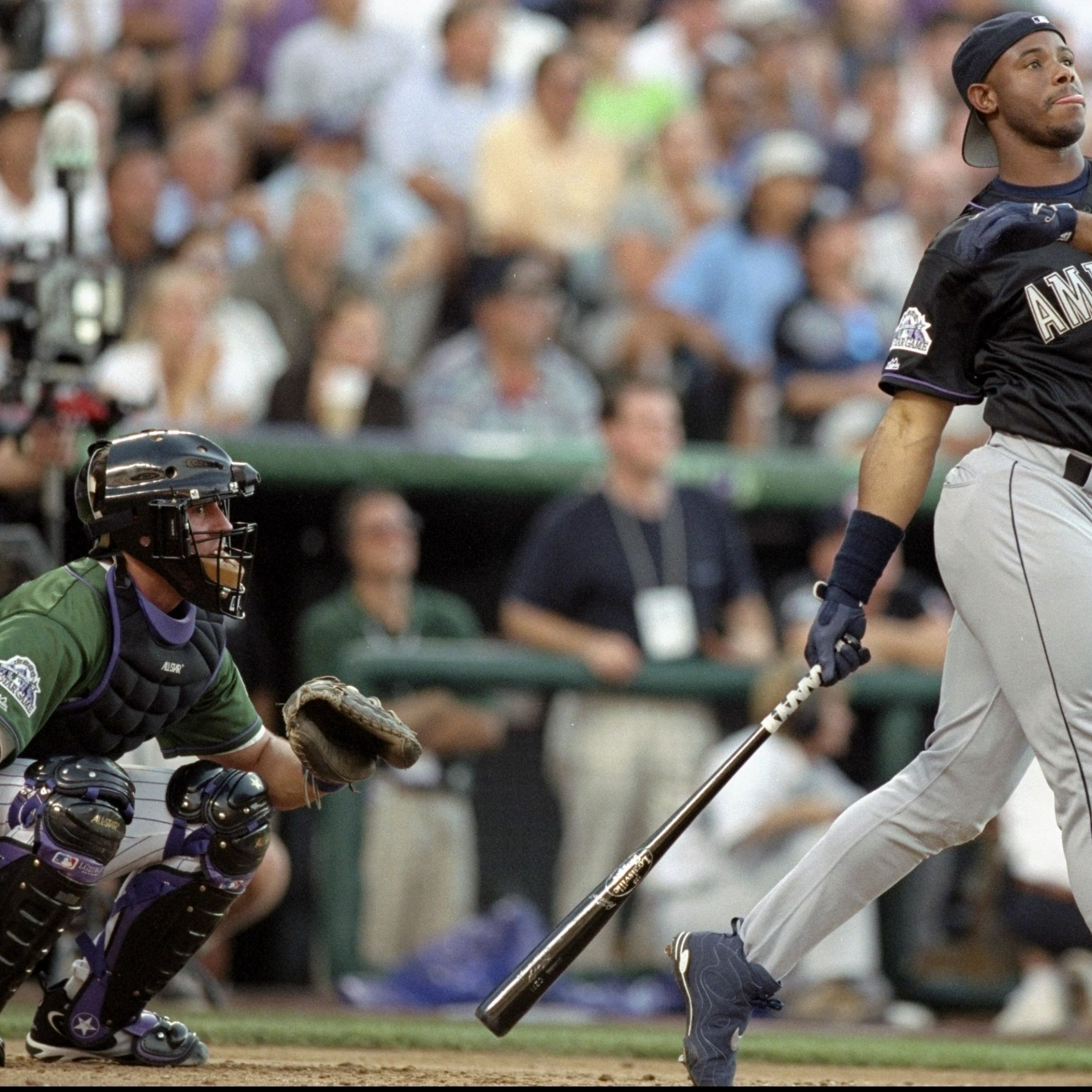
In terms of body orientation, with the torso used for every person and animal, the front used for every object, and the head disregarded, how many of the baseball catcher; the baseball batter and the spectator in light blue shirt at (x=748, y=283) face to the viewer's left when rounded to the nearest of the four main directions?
0

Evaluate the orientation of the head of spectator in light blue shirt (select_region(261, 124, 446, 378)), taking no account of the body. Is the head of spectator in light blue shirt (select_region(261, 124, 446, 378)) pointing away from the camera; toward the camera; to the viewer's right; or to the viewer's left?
toward the camera

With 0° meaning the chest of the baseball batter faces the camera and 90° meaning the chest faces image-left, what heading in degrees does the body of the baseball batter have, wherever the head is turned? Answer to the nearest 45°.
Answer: approximately 315°

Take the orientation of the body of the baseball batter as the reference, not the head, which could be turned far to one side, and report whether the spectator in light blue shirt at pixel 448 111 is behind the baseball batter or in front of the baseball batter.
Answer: behind

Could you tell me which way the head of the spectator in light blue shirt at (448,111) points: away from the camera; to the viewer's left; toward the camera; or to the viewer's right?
toward the camera

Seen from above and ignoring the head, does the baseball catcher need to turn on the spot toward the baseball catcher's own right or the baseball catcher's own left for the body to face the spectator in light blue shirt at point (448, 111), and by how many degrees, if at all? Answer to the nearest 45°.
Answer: approximately 135° to the baseball catcher's own left

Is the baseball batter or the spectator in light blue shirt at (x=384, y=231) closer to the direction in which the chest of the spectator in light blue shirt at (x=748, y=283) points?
the baseball batter

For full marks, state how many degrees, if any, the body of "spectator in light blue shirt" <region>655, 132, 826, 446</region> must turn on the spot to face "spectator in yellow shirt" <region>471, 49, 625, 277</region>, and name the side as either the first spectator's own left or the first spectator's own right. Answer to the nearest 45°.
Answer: approximately 135° to the first spectator's own right

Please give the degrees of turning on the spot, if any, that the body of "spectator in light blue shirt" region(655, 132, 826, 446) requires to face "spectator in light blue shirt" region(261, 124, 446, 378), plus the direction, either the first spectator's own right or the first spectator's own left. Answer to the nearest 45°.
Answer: approximately 135° to the first spectator's own right

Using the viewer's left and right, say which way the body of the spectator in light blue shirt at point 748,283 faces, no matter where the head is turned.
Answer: facing the viewer and to the right of the viewer

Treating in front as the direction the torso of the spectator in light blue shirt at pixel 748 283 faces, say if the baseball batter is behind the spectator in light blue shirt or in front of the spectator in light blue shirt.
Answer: in front

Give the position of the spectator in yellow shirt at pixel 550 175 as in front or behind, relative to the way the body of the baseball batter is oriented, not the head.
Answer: behind
